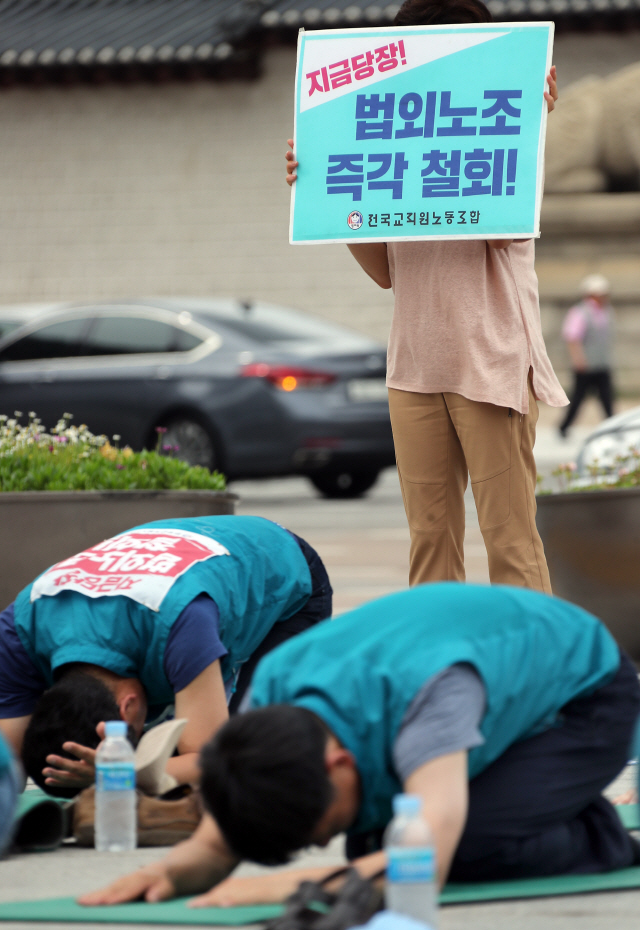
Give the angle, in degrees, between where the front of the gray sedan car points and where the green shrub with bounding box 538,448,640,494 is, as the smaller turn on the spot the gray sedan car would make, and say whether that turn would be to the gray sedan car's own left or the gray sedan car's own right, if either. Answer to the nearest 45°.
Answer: approximately 135° to the gray sedan car's own left

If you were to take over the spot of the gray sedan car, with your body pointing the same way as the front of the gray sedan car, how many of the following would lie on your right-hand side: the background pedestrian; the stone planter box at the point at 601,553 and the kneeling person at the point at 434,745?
1

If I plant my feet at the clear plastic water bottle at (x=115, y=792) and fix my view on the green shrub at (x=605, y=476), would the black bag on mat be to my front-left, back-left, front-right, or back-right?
back-right

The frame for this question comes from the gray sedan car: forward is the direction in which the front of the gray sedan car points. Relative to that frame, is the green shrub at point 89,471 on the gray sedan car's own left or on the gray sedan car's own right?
on the gray sedan car's own left

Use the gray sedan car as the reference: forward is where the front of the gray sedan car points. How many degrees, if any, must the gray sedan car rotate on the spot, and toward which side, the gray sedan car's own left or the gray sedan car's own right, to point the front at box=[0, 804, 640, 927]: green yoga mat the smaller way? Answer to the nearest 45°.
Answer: approximately 135° to the gray sedan car's own left

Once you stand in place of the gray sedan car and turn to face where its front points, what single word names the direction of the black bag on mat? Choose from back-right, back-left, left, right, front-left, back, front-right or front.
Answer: back-left

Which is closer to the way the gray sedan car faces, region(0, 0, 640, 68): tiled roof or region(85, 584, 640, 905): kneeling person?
the tiled roof

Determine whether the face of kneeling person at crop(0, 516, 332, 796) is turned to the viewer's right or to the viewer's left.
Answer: to the viewer's left

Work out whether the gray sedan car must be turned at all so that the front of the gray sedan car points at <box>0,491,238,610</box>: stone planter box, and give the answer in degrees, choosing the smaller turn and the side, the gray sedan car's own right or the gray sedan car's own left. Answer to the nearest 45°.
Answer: approximately 135° to the gray sedan car's own left

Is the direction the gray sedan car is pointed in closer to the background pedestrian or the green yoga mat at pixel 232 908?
the background pedestrian

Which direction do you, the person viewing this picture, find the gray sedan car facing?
facing away from the viewer and to the left of the viewer

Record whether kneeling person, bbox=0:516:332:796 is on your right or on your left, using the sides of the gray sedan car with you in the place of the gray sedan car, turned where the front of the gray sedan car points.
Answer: on your left
